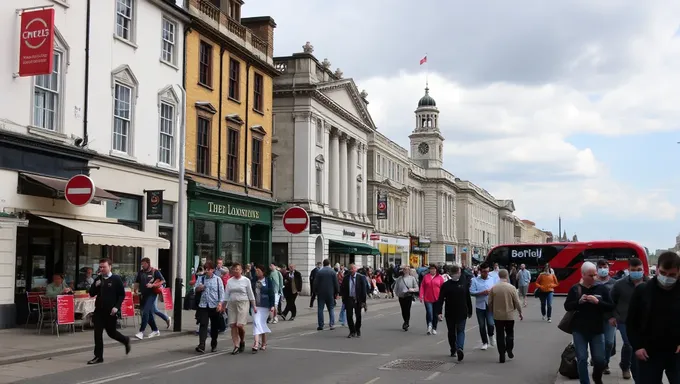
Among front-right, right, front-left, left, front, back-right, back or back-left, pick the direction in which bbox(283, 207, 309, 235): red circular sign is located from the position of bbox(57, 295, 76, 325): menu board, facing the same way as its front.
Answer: back-left

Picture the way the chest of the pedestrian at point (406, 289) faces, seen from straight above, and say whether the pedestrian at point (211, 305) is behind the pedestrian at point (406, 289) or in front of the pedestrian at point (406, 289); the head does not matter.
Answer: in front

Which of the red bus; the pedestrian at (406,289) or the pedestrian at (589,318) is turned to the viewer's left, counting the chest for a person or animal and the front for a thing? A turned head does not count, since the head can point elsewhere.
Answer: the red bus

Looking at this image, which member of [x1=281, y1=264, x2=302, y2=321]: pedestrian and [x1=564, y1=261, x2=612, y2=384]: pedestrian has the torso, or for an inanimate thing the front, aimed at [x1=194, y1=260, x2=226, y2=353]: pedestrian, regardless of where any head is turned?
[x1=281, y1=264, x2=302, y2=321]: pedestrian

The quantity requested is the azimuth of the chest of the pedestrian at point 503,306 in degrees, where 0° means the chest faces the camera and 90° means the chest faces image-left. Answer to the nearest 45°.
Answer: approximately 180°

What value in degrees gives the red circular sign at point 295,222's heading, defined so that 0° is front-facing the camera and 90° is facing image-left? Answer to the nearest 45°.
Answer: approximately 0°

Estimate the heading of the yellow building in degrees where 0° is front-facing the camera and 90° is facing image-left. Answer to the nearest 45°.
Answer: approximately 315°

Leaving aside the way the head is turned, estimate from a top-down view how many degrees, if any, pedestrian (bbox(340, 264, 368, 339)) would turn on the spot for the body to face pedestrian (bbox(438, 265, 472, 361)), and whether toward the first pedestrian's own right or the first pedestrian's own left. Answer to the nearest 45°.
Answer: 0° — they already face them
